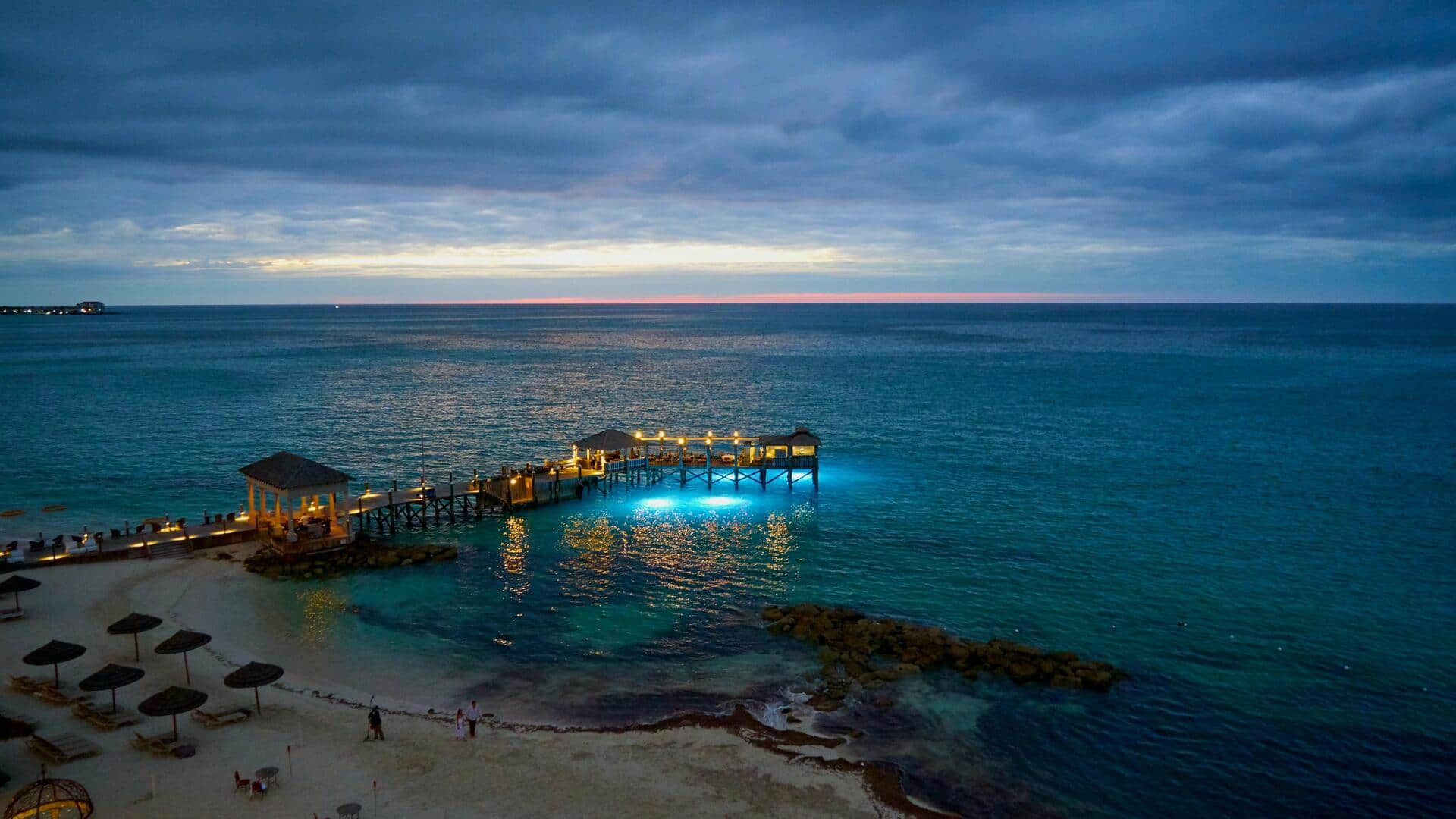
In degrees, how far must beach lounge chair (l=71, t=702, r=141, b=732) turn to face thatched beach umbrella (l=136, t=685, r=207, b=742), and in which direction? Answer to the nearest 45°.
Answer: approximately 45° to its right

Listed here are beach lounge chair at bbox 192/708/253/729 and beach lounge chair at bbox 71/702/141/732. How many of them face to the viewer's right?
2

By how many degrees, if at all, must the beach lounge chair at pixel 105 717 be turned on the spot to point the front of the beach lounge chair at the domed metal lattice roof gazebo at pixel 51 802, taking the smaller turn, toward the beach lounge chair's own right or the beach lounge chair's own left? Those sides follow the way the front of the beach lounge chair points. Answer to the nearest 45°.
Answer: approximately 90° to the beach lounge chair's own right

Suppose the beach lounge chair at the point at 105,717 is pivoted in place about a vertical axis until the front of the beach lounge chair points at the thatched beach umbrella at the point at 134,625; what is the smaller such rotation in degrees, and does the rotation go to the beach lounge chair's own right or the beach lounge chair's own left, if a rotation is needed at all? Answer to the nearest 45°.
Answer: approximately 90° to the beach lounge chair's own left

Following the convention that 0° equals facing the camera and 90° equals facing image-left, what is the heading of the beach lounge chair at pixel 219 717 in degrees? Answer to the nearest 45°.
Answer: approximately 270°

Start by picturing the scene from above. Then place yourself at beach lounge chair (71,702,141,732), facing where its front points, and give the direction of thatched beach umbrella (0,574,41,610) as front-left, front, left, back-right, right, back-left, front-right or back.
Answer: left

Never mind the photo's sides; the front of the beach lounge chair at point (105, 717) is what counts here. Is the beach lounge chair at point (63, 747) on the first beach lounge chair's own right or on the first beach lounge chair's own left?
on the first beach lounge chair's own right

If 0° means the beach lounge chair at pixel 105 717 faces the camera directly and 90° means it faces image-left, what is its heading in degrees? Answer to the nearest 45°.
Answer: approximately 270°

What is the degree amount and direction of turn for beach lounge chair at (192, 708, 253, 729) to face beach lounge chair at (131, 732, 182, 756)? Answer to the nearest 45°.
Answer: approximately 135° to its right

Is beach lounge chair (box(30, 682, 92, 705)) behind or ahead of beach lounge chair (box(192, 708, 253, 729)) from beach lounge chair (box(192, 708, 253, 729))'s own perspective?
behind

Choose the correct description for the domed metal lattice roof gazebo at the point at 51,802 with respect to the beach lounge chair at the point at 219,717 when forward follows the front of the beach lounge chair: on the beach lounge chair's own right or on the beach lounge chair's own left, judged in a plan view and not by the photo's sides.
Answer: on the beach lounge chair's own right

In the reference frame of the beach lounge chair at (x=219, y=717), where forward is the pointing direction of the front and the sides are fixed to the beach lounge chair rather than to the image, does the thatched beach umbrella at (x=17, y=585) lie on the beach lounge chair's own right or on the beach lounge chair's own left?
on the beach lounge chair's own left
